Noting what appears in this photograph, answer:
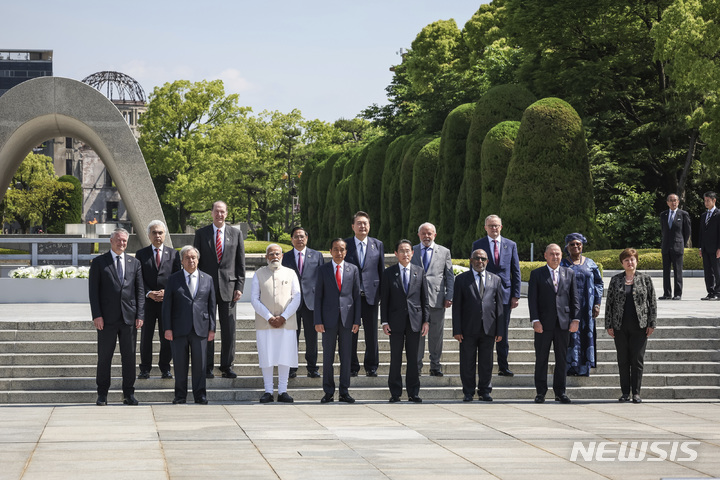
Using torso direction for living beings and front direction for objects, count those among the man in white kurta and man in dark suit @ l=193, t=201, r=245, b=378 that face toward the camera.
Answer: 2

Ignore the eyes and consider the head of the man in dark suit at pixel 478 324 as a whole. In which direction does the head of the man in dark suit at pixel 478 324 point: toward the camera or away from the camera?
toward the camera

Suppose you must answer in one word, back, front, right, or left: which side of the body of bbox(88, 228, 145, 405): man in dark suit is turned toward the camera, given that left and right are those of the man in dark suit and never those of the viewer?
front

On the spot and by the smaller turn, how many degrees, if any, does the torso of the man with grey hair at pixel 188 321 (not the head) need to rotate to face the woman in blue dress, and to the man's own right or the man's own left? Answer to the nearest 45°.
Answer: approximately 90° to the man's own left

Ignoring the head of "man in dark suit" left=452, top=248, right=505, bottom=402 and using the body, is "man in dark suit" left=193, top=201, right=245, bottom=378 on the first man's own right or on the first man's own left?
on the first man's own right

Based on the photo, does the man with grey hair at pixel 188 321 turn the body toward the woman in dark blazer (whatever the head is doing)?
no

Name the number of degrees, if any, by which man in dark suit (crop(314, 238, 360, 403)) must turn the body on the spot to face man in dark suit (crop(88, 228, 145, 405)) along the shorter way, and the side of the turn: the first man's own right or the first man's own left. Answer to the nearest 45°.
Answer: approximately 90° to the first man's own right

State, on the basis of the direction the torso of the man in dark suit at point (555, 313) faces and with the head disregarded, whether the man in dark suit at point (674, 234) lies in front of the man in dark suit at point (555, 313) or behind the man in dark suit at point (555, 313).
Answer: behind

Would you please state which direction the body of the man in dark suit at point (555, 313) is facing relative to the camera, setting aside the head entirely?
toward the camera

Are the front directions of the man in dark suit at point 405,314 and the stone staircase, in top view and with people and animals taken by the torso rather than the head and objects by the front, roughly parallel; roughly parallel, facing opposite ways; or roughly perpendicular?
roughly parallel

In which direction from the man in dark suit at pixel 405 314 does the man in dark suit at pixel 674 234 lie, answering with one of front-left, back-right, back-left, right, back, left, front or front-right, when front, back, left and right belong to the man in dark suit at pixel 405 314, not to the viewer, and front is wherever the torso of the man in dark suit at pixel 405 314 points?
back-left

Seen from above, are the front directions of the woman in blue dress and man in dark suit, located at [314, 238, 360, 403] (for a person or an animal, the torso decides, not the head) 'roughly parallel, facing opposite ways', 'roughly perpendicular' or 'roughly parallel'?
roughly parallel

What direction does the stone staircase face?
toward the camera

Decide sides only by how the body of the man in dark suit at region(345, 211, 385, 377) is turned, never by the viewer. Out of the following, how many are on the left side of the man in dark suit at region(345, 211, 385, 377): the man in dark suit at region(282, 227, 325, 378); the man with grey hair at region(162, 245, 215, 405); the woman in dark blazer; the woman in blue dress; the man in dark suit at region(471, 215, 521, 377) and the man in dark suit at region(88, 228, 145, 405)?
3

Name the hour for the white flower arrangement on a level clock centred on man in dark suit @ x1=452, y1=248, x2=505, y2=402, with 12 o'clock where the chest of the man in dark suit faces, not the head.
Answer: The white flower arrangement is roughly at 4 o'clock from the man in dark suit.

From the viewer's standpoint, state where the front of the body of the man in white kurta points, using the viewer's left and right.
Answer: facing the viewer
